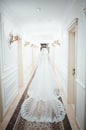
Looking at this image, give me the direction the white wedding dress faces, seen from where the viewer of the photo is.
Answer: facing away from the viewer
